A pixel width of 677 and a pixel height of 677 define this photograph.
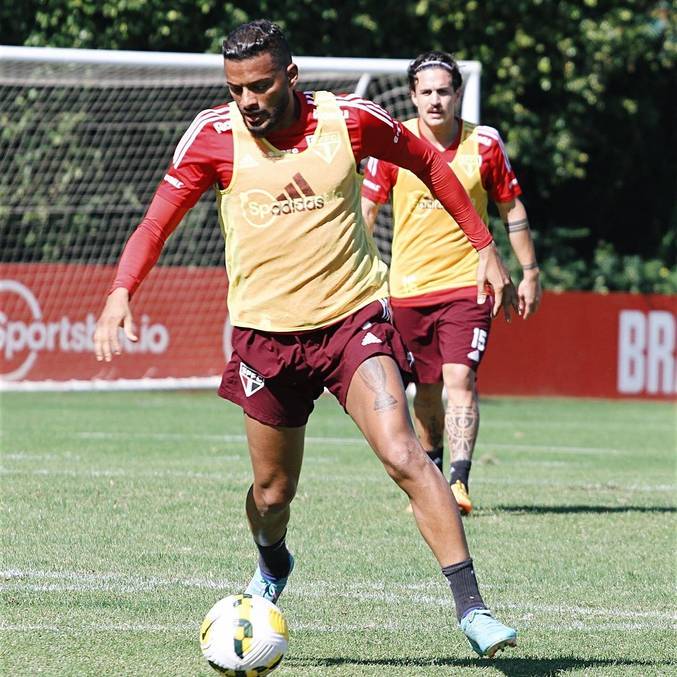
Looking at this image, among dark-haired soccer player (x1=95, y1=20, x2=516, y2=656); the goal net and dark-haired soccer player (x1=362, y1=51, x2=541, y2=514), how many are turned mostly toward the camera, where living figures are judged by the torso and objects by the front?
3

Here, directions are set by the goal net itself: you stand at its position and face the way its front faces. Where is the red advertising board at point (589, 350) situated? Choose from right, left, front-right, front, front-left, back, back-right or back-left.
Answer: left

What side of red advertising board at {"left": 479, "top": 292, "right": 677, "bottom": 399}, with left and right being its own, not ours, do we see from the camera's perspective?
front

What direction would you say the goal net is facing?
toward the camera

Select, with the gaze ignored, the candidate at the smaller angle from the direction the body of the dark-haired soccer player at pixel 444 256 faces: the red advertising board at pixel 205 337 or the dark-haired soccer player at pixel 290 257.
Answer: the dark-haired soccer player

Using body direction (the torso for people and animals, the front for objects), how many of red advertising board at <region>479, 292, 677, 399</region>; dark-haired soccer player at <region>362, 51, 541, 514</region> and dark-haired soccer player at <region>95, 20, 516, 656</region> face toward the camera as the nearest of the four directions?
3

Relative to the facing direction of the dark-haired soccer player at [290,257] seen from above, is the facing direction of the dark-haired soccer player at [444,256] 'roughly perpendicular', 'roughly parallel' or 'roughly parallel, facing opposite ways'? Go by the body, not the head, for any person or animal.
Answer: roughly parallel

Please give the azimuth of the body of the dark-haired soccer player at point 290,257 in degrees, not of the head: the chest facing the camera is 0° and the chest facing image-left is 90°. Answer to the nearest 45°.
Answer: approximately 0°

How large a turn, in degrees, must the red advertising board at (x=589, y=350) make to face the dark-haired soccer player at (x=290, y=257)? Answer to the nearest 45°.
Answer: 0° — it already faces them

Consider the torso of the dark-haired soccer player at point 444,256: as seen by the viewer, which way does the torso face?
toward the camera

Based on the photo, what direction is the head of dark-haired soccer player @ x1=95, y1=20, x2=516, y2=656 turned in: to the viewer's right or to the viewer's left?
to the viewer's left

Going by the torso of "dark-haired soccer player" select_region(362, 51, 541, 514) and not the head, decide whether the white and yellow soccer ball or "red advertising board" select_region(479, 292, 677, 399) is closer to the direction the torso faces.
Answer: the white and yellow soccer ball

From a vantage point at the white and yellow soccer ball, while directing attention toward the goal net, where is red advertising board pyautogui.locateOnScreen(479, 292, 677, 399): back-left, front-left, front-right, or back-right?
front-right

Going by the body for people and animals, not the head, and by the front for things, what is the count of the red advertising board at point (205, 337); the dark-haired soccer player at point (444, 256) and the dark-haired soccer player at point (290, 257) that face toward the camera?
3

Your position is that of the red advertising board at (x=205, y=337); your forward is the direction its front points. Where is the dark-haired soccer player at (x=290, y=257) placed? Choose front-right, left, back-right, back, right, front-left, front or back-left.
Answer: front

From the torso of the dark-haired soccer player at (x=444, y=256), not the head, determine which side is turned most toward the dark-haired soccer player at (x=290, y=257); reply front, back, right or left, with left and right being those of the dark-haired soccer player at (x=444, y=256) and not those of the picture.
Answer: front

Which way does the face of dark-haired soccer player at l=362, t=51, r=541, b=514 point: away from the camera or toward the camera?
toward the camera

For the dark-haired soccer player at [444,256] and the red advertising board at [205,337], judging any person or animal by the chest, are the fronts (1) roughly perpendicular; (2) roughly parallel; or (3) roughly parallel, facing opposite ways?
roughly parallel
